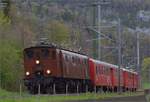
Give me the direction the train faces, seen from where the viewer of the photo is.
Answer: facing the viewer and to the left of the viewer

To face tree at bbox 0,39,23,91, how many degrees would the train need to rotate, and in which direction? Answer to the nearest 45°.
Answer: approximately 90° to its right
